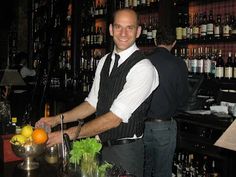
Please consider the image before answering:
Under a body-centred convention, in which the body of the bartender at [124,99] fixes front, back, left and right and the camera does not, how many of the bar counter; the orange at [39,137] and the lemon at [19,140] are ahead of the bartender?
3

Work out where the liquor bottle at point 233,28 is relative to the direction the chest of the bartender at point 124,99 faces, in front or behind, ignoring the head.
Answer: behind

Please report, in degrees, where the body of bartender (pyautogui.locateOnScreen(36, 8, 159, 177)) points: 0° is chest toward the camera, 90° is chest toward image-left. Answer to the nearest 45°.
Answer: approximately 45°

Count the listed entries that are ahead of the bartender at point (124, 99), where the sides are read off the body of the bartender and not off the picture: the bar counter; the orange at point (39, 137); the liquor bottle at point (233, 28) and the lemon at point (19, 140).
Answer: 3

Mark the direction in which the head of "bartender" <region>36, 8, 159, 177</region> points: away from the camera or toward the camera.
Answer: toward the camera

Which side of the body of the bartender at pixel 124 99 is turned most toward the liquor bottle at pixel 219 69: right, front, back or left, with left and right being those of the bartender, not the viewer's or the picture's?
back

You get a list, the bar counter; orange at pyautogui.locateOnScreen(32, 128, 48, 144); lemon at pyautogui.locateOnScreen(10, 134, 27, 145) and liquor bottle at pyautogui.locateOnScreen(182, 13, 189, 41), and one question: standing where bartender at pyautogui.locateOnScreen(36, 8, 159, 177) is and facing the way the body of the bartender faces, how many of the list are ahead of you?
3

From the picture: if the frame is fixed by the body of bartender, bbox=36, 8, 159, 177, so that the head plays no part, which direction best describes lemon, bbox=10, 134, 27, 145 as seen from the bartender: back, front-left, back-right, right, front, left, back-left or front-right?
front

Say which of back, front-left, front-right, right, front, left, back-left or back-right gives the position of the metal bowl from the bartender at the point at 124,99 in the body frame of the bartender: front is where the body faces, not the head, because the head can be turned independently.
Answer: front

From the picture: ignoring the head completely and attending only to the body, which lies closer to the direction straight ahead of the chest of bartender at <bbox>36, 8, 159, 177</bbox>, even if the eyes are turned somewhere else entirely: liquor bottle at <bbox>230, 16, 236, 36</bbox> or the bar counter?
the bar counter

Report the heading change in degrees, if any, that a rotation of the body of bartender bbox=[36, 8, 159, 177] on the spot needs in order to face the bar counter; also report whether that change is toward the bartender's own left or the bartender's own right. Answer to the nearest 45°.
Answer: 0° — they already face it

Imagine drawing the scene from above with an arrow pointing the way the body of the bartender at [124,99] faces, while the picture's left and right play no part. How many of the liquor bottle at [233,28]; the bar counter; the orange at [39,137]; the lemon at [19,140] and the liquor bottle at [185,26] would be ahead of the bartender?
3

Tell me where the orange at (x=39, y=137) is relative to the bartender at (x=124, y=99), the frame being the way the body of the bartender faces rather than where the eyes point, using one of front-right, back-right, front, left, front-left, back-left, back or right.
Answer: front
